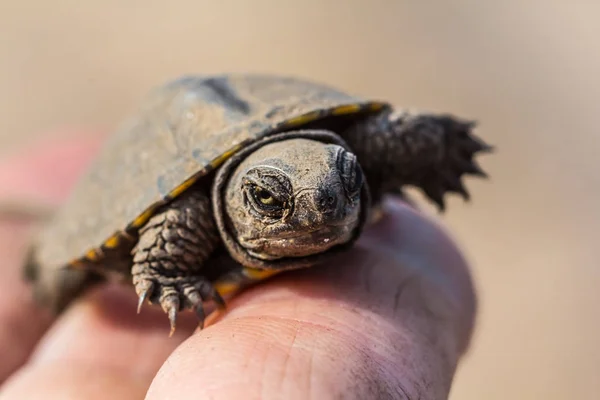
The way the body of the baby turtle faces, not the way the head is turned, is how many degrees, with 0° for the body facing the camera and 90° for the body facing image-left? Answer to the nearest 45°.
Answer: approximately 315°
